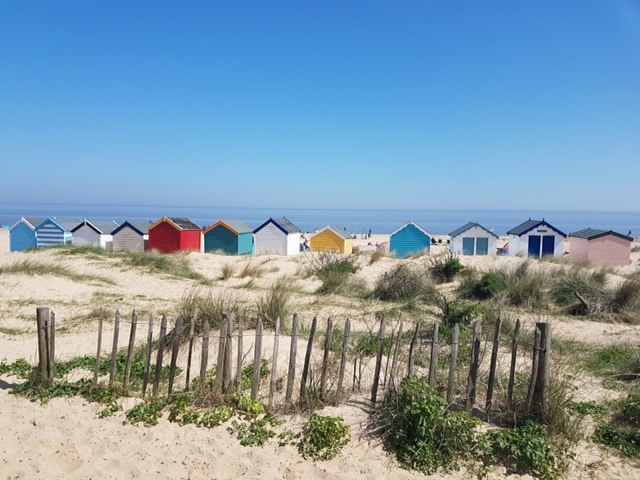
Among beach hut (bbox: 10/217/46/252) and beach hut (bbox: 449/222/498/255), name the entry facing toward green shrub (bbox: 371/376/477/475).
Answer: beach hut (bbox: 449/222/498/255)

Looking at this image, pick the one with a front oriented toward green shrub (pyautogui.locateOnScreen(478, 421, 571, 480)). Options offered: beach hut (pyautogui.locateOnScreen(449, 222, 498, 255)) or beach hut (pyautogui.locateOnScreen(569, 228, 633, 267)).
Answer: beach hut (pyautogui.locateOnScreen(449, 222, 498, 255))
